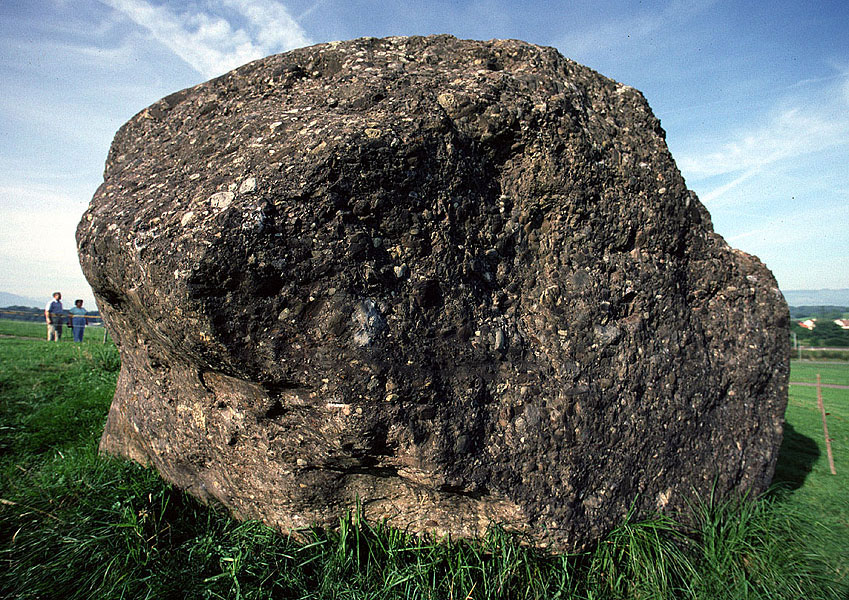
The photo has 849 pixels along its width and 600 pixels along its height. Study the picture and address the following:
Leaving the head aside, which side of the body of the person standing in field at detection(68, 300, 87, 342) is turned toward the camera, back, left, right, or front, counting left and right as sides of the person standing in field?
front

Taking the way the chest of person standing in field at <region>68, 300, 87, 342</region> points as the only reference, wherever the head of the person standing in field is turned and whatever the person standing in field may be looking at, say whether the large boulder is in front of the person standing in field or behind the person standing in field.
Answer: in front
